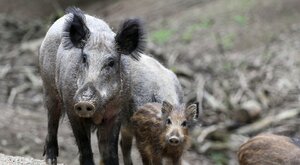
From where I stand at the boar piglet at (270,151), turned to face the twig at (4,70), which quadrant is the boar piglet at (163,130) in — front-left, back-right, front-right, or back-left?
front-left

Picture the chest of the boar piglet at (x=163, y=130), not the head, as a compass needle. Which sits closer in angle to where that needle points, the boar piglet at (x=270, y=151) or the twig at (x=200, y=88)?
the boar piglet

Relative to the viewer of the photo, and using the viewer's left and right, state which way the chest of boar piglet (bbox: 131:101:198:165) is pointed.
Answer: facing the viewer and to the right of the viewer

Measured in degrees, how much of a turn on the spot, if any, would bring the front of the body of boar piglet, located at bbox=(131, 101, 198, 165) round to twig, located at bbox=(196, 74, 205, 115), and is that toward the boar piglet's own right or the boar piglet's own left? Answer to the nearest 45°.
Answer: approximately 135° to the boar piglet's own left
